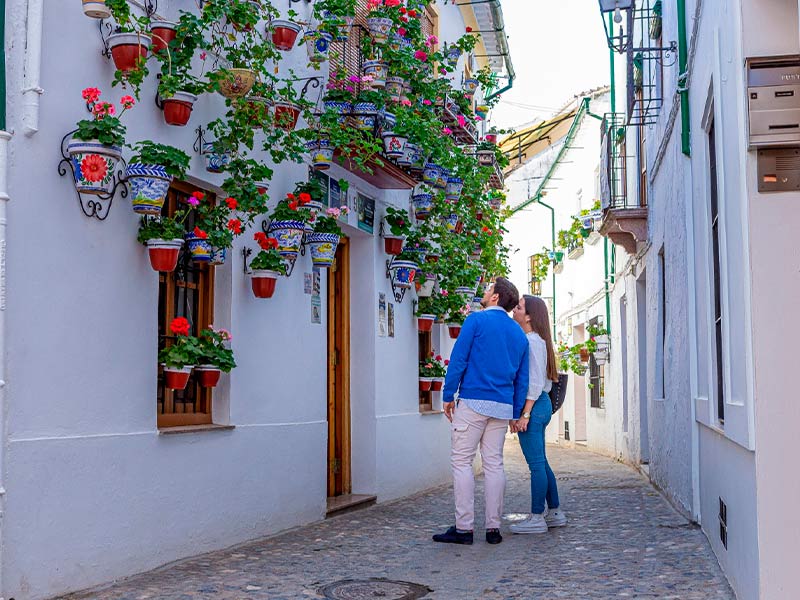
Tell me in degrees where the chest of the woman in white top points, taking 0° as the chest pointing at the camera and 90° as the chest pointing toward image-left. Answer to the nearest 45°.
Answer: approximately 90°

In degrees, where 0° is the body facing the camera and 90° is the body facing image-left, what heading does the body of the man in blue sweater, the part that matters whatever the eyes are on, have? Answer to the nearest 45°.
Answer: approximately 135°

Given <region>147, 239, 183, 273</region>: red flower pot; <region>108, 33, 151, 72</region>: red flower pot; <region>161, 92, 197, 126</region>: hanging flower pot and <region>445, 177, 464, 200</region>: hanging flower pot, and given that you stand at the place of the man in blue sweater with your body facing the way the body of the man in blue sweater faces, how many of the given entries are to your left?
3

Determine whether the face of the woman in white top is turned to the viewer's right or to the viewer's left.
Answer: to the viewer's left

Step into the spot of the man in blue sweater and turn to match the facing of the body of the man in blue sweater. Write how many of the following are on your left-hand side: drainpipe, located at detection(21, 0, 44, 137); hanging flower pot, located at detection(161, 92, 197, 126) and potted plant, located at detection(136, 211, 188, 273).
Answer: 3
